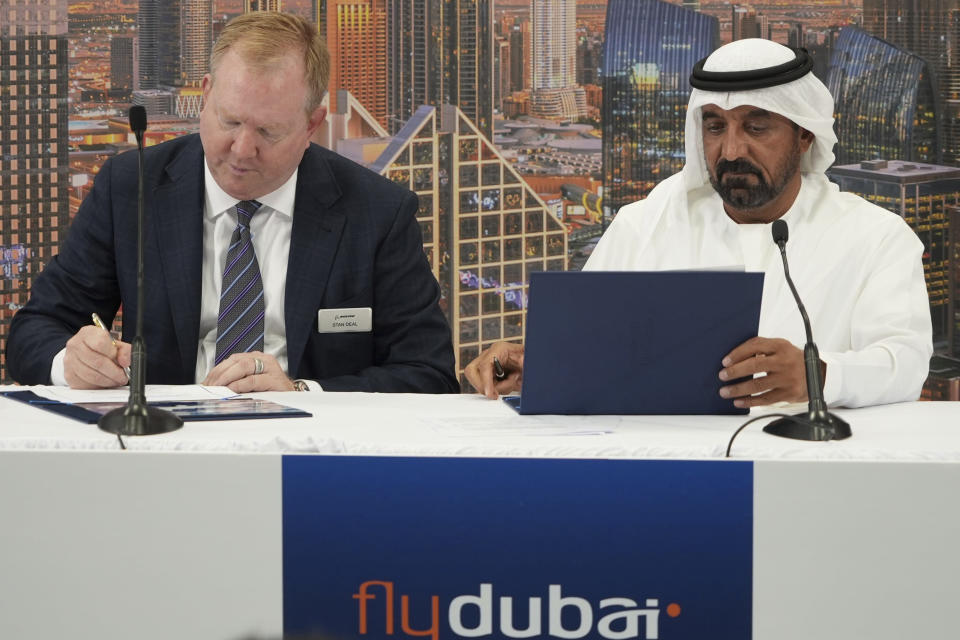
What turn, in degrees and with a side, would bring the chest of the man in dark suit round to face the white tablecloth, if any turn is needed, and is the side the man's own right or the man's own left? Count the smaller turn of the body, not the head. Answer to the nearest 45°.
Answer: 0° — they already face it

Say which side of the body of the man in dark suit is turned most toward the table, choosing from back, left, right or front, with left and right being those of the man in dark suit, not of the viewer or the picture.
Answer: front

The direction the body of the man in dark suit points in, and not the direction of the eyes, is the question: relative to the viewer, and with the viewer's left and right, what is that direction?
facing the viewer

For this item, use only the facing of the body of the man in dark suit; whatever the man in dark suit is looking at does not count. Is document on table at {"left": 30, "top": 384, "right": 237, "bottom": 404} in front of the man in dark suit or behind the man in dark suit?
in front

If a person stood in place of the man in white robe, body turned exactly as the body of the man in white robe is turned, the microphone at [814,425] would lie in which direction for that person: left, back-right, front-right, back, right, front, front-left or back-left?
front-left

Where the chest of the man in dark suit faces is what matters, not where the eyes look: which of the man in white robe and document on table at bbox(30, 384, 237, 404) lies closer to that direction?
the document on table

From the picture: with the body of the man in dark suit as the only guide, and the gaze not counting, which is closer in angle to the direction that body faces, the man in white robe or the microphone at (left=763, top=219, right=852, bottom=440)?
the microphone

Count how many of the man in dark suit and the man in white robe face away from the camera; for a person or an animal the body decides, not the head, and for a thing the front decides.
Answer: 0

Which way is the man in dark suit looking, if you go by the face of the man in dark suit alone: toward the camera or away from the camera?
toward the camera

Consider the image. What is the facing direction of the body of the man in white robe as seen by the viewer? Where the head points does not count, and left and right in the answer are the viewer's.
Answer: facing the viewer and to the left of the viewer

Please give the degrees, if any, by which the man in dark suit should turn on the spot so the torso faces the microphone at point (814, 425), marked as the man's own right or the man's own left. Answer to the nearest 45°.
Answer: approximately 45° to the man's own left
